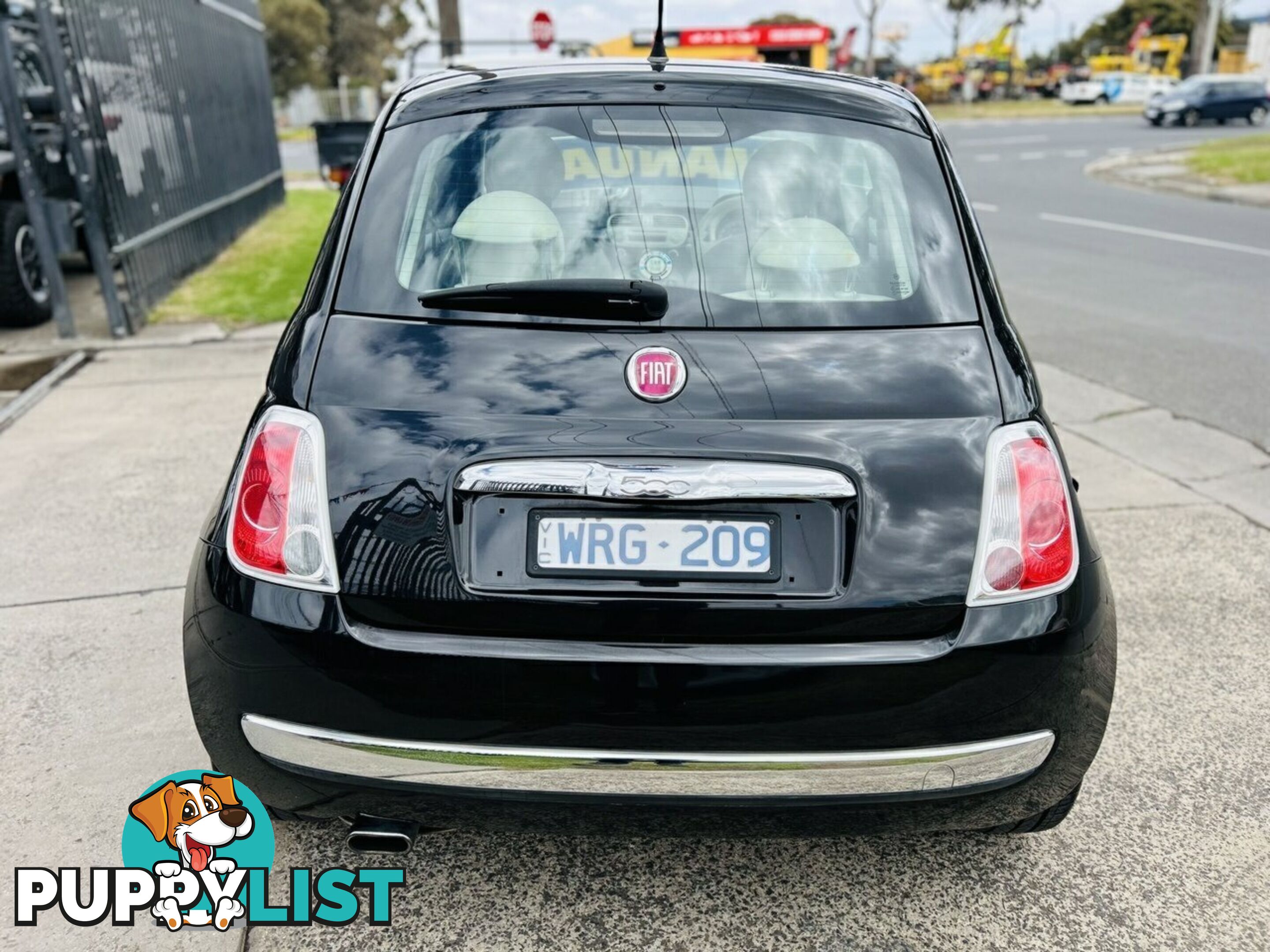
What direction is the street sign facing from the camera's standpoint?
toward the camera

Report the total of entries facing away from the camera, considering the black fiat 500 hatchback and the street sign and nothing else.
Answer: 1

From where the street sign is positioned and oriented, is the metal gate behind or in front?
in front

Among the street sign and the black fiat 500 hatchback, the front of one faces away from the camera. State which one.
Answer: the black fiat 500 hatchback

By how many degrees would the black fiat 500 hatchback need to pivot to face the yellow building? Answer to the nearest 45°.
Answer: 0° — it already faces it

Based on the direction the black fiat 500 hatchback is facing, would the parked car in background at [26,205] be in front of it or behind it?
in front

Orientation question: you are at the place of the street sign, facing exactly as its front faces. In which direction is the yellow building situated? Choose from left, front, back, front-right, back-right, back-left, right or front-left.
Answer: back-left

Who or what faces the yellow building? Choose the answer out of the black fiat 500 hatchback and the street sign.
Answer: the black fiat 500 hatchback

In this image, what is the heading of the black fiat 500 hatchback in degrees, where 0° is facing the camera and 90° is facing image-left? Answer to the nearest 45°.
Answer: approximately 180°

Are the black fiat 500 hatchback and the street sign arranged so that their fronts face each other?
yes

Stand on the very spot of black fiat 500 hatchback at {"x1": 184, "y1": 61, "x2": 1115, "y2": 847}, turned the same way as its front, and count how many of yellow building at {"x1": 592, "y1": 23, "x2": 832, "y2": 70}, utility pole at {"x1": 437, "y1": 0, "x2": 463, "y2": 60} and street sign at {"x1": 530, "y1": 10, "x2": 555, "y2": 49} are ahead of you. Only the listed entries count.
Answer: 3

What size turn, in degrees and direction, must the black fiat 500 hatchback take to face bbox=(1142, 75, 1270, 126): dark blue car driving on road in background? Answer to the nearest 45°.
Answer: approximately 45° to its right

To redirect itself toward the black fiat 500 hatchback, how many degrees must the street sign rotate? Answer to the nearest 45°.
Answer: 0° — it already faces it

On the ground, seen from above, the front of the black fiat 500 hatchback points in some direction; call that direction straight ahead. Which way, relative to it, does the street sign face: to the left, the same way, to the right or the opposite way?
the opposite way

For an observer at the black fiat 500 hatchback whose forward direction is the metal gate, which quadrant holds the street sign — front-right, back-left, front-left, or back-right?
front-right

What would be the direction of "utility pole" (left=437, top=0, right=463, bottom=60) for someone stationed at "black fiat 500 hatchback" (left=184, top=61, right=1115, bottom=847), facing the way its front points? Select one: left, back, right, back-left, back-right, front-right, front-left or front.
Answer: front
